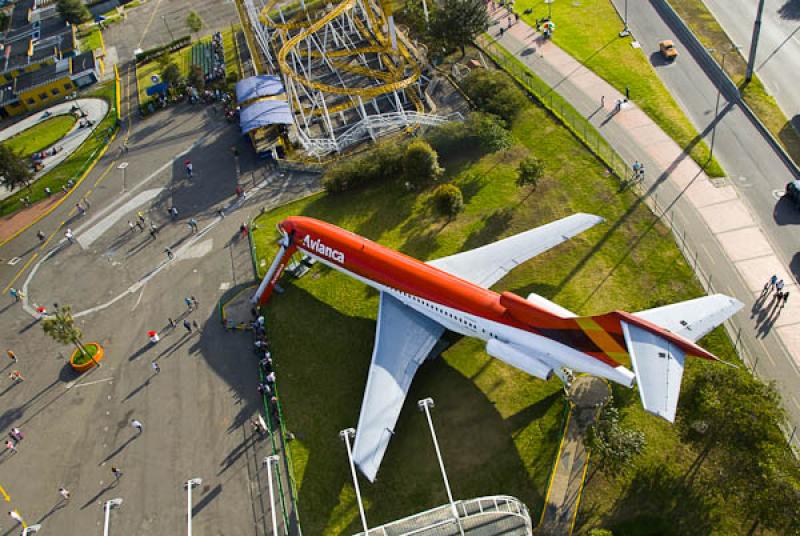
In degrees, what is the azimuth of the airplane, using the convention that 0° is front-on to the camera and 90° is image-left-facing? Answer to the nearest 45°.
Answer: approximately 135°

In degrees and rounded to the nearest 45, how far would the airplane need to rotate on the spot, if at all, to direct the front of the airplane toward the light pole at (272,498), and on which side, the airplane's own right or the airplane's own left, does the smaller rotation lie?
approximately 45° to the airplane's own left
